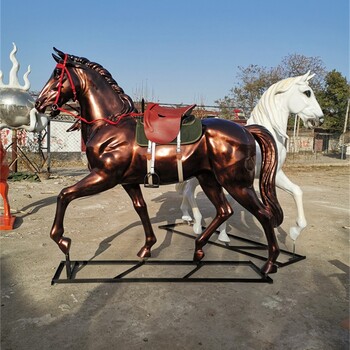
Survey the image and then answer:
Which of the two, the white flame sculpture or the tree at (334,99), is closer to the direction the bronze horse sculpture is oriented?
the white flame sculpture

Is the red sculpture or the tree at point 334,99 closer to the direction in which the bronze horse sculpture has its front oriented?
the red sculpture

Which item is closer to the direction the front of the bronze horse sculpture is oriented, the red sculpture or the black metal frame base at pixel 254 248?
the red sculpture

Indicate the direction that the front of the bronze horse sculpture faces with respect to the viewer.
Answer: facing to the left of the viewer

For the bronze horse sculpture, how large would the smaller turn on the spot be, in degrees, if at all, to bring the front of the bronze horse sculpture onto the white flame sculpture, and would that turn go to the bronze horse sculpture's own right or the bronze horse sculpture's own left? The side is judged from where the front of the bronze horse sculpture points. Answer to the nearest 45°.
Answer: approximately 45° to the bronze horse sculpture's own right

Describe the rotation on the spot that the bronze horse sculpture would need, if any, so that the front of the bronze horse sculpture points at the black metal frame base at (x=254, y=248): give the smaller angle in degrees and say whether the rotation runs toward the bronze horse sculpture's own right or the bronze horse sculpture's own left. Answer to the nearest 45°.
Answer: approximately 135° to the bronze horse sculpture's own right

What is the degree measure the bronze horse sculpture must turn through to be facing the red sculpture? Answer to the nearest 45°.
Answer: approximately 45° to its right

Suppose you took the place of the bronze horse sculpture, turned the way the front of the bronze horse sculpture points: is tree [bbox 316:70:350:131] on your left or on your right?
on your right
